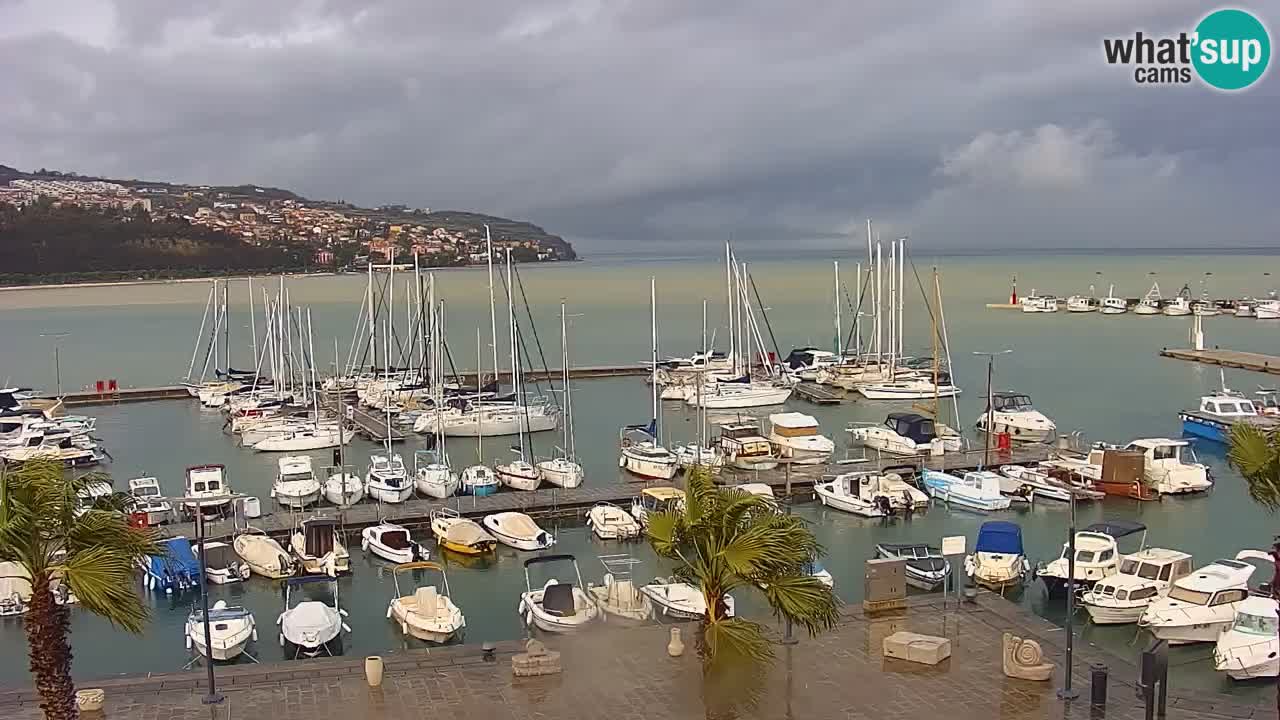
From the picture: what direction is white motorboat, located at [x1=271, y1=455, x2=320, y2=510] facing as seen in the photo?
toward the camera

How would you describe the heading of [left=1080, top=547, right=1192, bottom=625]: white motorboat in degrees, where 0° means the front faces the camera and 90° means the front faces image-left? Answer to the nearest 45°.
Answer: approximately 45°

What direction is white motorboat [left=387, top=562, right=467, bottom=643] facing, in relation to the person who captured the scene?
facing the viewer and to the right of the viewer

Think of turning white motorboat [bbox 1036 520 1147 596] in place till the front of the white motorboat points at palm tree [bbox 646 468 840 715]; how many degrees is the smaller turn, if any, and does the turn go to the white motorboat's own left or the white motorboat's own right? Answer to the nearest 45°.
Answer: approximately 45° to the white motorboat's own left

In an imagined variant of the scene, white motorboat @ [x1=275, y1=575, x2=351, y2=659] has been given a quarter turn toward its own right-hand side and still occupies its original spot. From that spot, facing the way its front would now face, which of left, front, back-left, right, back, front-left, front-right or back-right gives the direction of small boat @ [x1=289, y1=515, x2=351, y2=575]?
right

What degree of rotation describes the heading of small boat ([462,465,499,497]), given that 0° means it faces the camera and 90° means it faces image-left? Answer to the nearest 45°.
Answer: approximately 180°

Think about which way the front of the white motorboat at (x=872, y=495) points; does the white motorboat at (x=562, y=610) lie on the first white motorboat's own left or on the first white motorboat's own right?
on the first white motorboat's own left

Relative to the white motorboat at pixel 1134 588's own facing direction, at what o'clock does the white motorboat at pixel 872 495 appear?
the white motorboat at pixel 872 495 is roughly at 3 o'clock from the white motorboat at pixel 1134 588.
